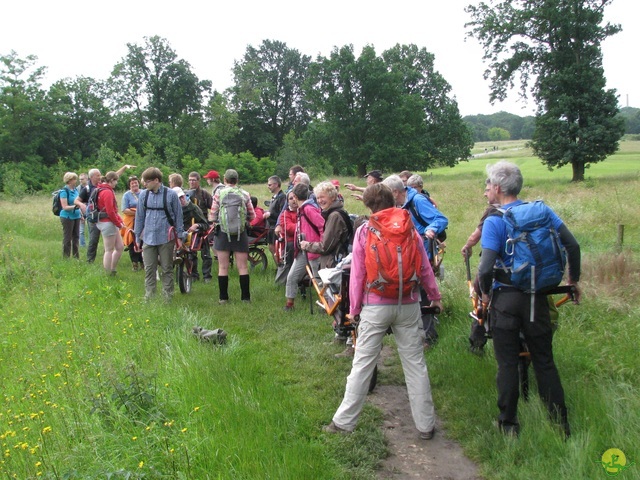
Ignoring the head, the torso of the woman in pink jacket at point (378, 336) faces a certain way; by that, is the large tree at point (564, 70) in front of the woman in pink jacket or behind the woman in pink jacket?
in front

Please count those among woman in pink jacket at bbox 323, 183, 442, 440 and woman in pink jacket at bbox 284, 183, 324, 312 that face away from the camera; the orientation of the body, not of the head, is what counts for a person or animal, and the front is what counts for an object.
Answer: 1

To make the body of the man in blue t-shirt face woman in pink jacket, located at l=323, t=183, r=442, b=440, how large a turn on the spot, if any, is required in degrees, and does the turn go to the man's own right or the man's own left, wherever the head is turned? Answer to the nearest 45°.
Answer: approximately 45° to the man's own left

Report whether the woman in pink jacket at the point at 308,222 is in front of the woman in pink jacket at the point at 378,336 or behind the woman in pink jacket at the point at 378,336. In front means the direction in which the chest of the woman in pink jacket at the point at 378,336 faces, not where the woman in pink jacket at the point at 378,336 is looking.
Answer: in front

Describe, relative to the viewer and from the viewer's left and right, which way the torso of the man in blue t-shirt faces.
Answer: facing away from the viewer and to the left of the viewer

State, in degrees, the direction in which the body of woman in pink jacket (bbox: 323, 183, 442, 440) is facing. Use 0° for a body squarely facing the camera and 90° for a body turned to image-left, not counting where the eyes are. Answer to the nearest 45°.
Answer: approximately 180°

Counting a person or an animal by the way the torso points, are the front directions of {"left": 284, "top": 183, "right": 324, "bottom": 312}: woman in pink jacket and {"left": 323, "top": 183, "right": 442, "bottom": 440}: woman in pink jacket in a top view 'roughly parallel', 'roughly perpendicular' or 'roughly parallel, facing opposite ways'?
roughly perpendicular

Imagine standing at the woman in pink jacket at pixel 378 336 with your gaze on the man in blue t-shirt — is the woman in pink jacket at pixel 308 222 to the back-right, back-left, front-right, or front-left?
back-left

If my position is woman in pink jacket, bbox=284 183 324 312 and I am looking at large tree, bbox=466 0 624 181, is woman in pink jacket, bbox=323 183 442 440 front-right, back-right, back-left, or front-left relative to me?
back-right

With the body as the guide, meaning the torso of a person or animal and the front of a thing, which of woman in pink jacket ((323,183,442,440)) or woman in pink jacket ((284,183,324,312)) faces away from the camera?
woman in pink jacket ((323,183,442,440))

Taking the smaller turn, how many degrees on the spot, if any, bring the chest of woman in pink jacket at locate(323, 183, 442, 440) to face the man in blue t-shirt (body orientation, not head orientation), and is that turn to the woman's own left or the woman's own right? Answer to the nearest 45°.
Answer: approximately 90° to the woman's own right
